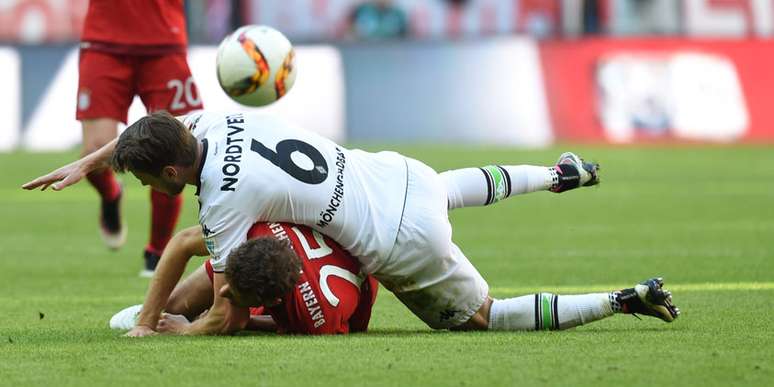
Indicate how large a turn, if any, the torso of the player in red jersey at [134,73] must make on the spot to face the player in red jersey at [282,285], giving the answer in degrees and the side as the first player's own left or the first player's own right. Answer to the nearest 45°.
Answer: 0° — they already face them

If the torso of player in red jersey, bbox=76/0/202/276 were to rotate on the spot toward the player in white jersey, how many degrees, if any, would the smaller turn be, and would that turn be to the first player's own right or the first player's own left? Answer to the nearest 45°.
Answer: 0° — they already face them

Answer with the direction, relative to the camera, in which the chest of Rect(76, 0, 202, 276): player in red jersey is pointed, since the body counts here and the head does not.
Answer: toward the camera
